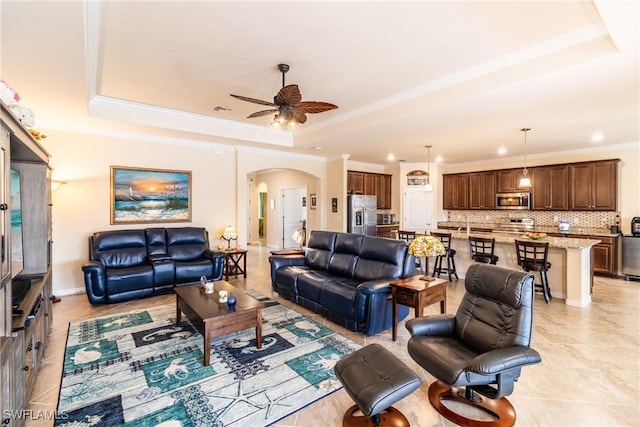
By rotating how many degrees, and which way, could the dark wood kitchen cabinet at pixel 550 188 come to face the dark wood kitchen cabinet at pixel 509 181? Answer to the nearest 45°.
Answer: approximately 90° to its right

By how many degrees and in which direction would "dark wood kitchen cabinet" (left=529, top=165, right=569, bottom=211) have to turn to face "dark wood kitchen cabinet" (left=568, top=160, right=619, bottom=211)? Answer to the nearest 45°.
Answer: approximately 90° to its left

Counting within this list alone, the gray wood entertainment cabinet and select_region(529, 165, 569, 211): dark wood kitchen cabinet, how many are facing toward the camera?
1

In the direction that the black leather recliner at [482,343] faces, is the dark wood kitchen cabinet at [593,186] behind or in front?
behind

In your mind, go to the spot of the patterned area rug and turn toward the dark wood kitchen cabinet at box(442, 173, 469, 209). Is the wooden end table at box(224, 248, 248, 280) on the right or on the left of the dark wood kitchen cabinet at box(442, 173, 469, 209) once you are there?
left

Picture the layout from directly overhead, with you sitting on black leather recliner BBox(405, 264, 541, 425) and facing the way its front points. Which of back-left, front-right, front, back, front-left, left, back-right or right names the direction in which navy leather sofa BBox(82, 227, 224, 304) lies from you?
front-right

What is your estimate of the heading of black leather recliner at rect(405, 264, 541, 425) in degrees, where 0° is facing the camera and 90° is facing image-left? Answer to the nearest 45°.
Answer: approximately 45°

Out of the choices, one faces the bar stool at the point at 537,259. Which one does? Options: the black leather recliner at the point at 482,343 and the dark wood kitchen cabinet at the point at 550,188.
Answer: the dark wood kitchen cabinet

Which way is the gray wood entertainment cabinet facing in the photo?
to the viewer's right

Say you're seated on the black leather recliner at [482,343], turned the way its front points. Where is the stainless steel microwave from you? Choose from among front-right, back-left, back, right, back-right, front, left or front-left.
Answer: back-right

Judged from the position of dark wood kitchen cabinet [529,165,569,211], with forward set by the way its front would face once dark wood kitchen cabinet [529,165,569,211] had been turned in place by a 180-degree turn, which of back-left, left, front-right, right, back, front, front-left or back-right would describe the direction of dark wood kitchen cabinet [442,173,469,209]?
left

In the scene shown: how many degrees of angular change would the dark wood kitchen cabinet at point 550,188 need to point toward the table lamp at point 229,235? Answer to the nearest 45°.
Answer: approximately 45° to its right

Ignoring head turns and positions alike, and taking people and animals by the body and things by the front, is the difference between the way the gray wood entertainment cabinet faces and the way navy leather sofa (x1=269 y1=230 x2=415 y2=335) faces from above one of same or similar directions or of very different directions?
very different directions

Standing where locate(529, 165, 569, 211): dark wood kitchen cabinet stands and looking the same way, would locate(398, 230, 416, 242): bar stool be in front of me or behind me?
in front

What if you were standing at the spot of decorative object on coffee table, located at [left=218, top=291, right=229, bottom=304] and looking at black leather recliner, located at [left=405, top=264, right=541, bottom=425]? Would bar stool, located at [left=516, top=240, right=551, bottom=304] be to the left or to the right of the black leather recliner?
left
